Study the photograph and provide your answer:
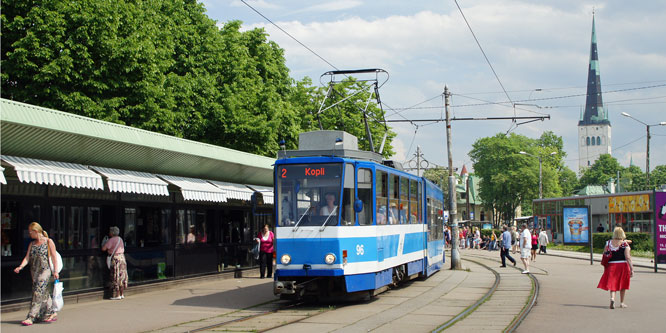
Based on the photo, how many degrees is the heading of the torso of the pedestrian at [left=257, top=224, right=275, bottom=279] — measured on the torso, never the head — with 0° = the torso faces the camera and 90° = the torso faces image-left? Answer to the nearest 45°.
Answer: approximately 0°

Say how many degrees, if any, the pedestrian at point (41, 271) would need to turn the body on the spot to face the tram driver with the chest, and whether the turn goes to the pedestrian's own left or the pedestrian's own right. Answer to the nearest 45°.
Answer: approximately 135° to the pedestrian's own left

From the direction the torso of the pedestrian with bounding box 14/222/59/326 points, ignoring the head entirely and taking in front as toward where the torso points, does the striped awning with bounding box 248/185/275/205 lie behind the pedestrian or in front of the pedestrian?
behind

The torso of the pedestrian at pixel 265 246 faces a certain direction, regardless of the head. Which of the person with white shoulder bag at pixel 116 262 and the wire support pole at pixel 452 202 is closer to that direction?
the person with white shoulder bag

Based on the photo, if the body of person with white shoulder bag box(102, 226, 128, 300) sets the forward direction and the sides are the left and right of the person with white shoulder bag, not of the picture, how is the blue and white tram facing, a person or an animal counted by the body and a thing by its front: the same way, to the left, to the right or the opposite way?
to the left

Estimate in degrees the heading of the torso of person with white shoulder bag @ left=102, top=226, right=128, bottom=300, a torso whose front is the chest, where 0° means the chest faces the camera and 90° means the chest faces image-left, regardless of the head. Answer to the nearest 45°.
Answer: approximately 135°

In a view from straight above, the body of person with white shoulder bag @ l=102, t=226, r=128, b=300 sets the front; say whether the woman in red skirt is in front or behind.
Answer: behind

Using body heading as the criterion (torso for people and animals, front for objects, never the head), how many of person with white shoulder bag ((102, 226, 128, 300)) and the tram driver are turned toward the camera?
1
